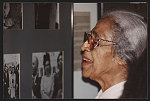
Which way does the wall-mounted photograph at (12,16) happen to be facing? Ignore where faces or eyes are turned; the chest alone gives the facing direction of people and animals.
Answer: toward the camera

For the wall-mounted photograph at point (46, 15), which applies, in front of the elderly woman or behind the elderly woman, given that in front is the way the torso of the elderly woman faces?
in front

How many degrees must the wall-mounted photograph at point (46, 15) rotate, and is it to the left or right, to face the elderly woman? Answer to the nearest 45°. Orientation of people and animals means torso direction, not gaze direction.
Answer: approximately 90° to its left

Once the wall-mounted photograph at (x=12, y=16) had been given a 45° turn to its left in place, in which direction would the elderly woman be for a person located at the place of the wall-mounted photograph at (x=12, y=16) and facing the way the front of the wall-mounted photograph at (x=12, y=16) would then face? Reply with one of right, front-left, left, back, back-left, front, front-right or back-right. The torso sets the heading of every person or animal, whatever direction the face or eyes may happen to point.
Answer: front-left

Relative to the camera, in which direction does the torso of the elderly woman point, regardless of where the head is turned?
to the viewer's left

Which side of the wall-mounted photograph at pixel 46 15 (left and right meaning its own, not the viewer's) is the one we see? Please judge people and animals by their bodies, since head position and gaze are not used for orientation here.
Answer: front

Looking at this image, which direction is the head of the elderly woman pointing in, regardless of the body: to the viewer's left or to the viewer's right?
to the viewer's left

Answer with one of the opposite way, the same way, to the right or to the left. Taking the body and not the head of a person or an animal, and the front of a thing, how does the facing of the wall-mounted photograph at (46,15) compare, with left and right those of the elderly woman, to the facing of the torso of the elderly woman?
to the left
